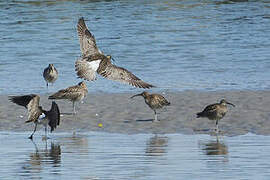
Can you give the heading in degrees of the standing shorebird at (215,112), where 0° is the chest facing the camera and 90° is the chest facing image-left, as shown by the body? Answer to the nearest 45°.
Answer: approximately 270°
